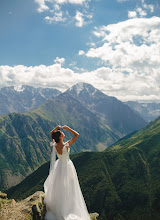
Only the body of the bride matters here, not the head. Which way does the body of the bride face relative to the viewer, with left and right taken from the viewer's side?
facing away from the viewer and to the right of the viewer
